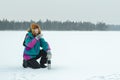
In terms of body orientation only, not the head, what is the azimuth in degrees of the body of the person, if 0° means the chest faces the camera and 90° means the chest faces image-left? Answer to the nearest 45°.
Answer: approximately 315°
